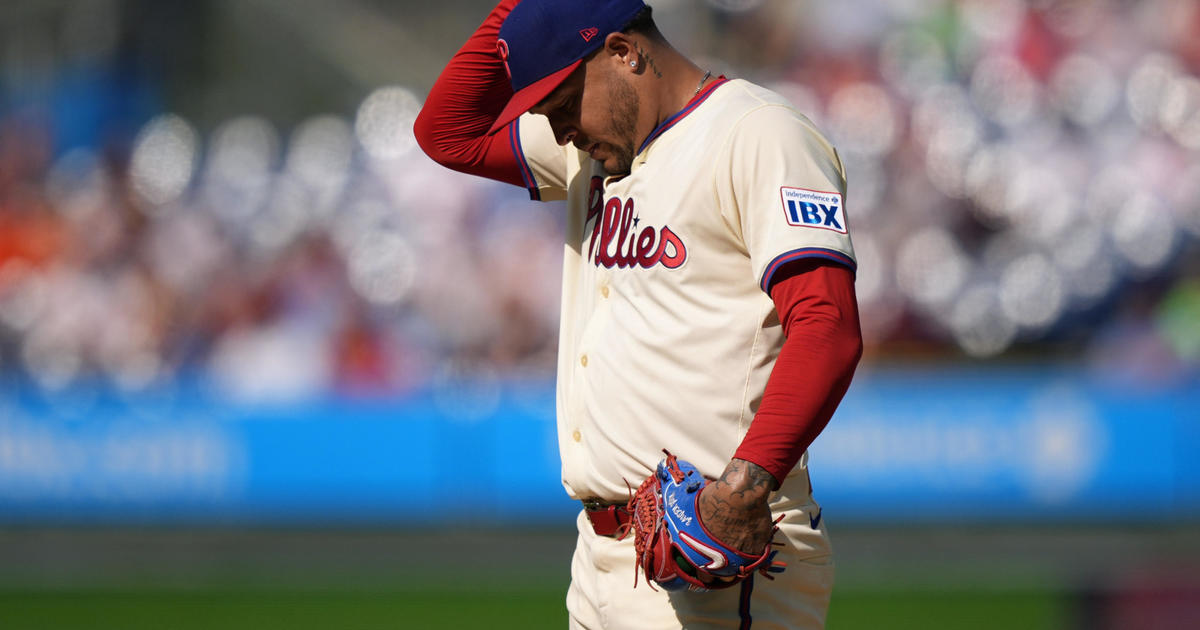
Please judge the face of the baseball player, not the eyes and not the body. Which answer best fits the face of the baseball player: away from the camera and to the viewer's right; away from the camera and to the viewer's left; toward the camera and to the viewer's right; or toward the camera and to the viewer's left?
toward the camera and to the viewer's left

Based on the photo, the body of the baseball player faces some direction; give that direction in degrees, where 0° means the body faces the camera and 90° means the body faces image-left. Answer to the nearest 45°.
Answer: approximately 45°
